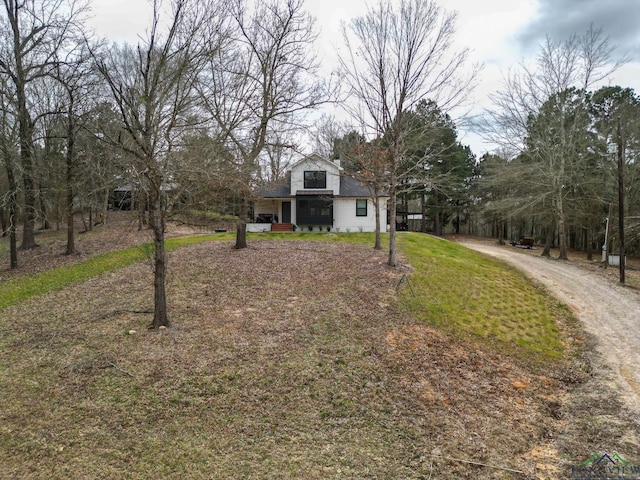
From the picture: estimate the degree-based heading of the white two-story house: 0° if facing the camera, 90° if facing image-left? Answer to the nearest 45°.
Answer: approximately 0°

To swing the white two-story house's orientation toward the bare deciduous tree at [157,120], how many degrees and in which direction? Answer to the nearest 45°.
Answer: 0° — it already faces it
